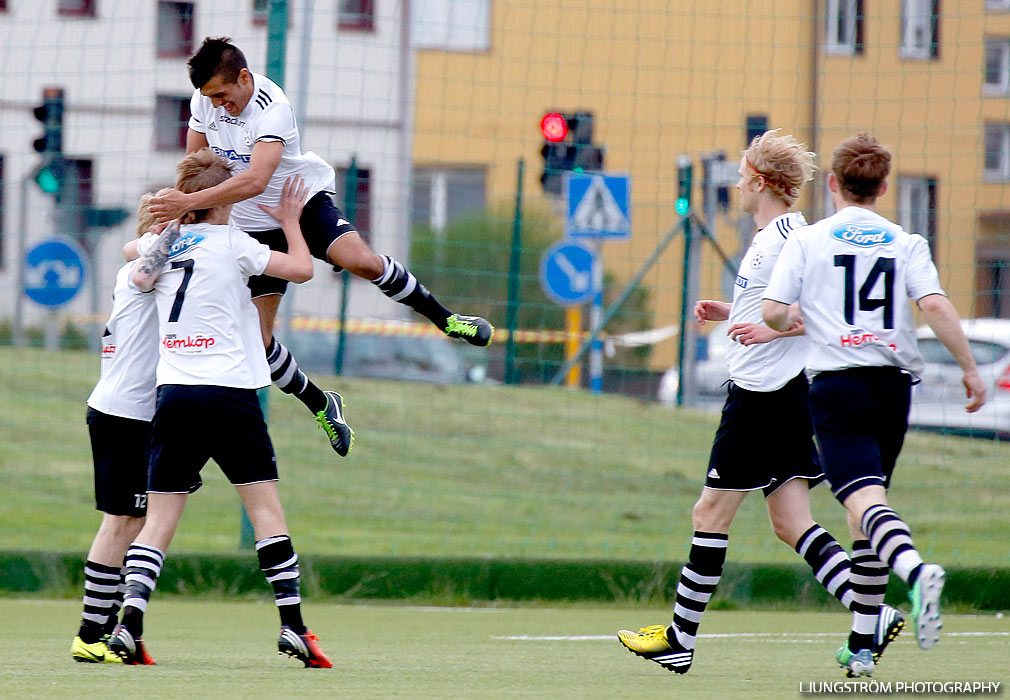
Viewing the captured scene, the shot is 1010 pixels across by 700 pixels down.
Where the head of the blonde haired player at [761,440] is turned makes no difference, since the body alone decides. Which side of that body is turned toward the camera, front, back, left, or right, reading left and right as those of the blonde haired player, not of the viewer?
left

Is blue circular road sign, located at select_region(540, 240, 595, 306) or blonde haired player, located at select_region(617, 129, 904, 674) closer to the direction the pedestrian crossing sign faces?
the blonde haired player

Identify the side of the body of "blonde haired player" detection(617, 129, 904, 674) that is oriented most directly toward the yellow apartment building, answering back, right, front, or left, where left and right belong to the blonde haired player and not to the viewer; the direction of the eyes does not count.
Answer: right

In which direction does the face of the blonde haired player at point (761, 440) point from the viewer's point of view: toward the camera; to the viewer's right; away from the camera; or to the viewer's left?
to the viewer's left

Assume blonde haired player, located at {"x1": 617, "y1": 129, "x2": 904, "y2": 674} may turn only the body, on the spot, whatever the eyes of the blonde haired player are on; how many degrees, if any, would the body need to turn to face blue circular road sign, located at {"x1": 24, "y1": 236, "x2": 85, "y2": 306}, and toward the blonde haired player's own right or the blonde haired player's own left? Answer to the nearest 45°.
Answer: approximately 45° to the blonde haired player's own right

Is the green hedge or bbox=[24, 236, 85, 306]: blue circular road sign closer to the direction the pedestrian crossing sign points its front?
the green hedge

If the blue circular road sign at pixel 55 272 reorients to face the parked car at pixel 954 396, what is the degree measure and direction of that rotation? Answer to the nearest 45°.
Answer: approximately 90° to its left

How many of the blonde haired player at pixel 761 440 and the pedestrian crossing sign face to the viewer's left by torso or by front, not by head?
1
